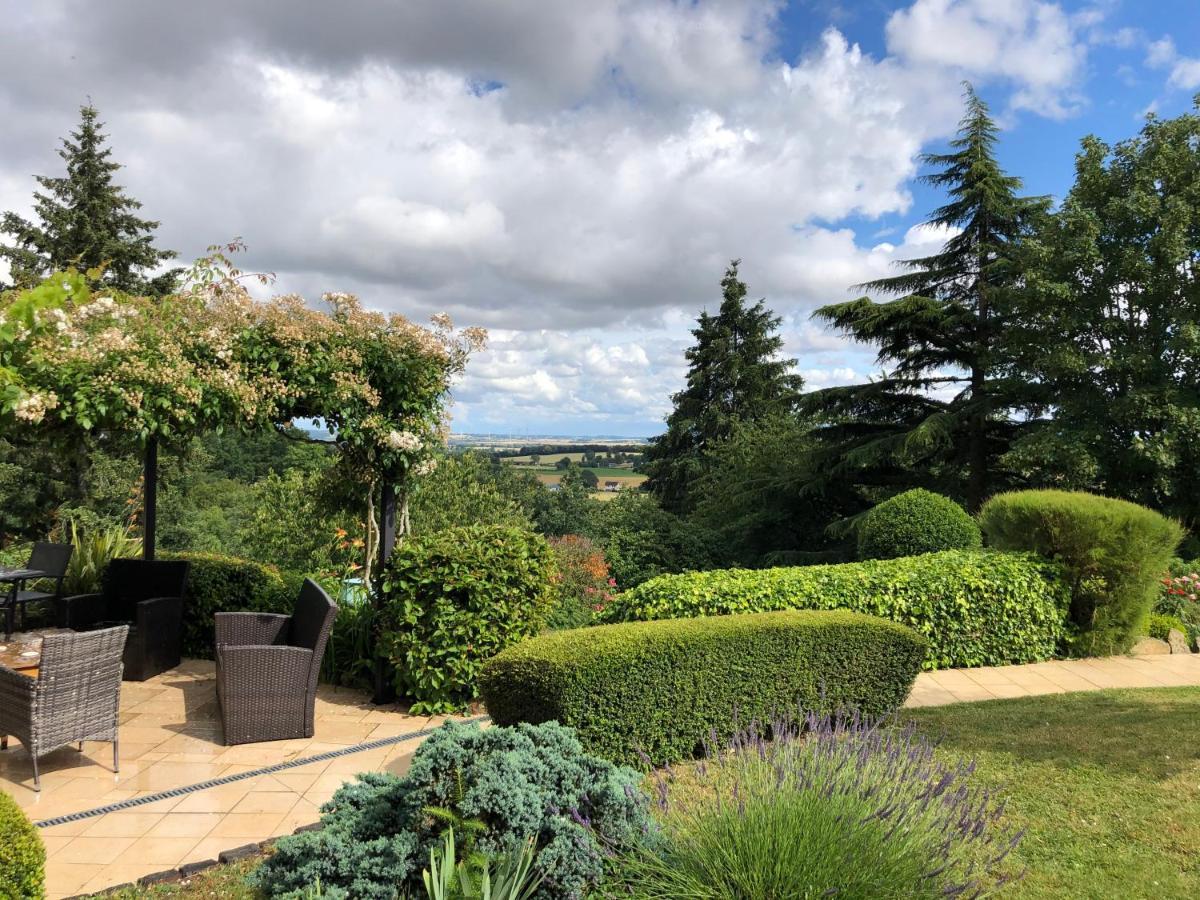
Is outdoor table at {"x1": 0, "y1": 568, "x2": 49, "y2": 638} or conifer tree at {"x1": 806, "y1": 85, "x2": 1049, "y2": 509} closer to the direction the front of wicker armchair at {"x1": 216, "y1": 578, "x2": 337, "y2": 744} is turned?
the outdoor table

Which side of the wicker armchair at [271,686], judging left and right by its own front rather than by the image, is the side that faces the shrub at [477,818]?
left

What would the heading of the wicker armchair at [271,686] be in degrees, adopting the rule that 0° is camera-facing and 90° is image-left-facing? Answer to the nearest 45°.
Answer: approximately 90°

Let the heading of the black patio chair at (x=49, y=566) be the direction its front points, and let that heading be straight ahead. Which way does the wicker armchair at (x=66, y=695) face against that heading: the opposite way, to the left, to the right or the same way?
to the right

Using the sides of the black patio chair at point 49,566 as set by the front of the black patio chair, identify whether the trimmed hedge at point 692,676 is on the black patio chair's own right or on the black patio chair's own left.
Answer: on the black patio chair's own left

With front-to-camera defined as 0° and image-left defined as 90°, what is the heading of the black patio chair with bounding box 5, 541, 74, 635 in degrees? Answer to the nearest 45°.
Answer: approximately 45°

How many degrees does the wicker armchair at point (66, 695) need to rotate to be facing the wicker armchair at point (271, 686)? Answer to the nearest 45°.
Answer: approximately 135° to its right

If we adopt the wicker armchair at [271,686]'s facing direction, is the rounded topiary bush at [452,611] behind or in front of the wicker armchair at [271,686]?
behind

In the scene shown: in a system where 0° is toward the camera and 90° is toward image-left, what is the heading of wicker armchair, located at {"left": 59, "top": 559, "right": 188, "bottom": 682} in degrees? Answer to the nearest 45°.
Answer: approximately 45°

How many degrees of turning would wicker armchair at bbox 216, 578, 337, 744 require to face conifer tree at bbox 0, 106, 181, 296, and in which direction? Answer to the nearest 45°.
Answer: approximately 90° to its right
